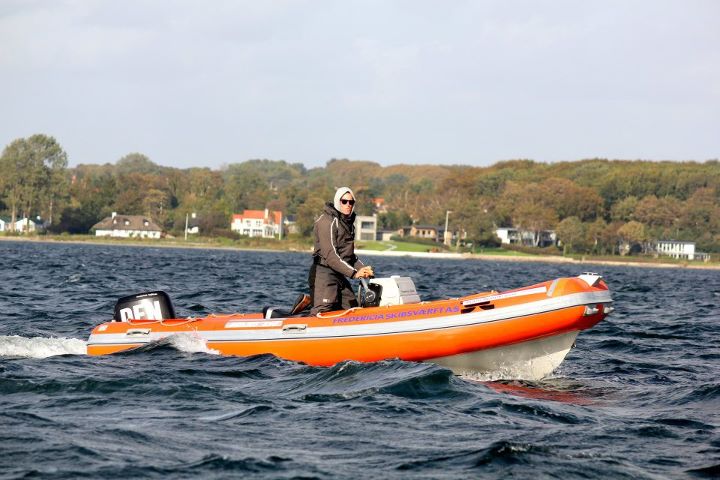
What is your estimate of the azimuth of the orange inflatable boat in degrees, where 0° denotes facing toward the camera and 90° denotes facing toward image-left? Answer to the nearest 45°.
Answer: approximately 270°

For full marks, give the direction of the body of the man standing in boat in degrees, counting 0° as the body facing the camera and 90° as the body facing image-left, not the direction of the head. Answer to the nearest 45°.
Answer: approximately 270°
